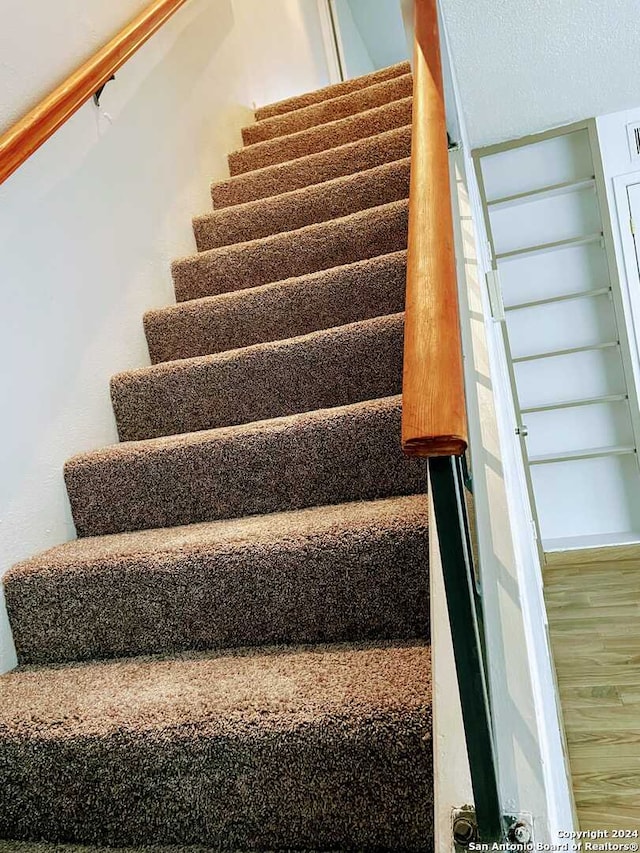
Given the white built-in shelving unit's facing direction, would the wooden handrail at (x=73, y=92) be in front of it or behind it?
in front

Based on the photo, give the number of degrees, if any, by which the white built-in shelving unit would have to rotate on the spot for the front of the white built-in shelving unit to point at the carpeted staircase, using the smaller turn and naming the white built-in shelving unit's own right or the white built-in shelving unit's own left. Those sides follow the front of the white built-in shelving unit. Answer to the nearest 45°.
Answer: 0° — it already faces it

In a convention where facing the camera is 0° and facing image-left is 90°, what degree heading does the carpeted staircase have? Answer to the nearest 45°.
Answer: approximately 0°

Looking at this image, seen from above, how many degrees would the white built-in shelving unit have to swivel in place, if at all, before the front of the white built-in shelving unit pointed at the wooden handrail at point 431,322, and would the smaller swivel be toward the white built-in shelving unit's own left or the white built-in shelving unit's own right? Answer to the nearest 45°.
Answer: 0° — it already faces it

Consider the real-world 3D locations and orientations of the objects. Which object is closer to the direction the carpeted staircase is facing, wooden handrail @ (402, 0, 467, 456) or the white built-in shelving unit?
the wooden handrail

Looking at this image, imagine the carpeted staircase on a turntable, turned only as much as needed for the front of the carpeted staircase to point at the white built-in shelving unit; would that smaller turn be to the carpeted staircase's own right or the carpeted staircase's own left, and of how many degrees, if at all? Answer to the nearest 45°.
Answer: approximately 135° to the carpeted staircase's own left
